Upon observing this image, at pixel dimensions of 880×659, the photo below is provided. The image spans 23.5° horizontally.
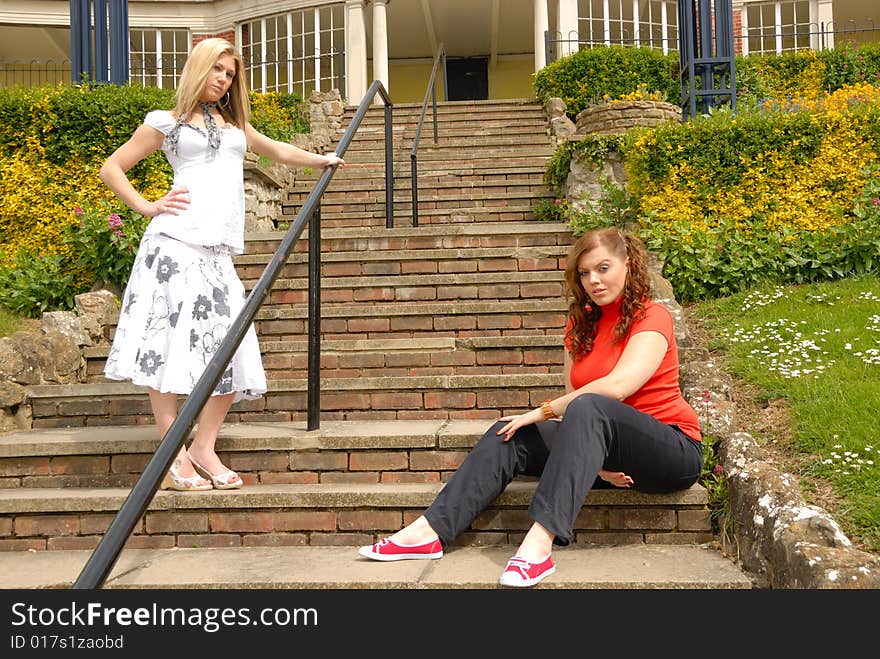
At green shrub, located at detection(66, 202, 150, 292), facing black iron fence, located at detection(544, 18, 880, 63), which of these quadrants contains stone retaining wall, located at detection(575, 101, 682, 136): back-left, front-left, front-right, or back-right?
front-right

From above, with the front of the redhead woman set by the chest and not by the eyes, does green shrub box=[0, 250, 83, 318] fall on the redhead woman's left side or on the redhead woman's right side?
on the redhead woman's right side

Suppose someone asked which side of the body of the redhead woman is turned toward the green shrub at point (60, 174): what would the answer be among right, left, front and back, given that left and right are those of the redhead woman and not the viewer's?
right

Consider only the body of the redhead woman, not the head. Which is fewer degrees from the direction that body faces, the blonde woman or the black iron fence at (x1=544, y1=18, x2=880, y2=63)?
the blonde woman

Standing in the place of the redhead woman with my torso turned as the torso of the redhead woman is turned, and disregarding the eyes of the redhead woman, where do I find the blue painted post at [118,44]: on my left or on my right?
on my right

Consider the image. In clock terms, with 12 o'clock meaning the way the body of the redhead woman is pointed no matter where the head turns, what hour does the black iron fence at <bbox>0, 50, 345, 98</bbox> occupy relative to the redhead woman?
The black iron fence is roughly at 4 o'clock from the redhead woman.

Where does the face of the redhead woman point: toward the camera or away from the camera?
toward the camera

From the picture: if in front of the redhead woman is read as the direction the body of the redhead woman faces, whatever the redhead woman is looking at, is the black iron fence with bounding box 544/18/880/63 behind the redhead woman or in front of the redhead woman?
behind

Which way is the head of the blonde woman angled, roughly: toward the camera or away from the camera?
toward the camera

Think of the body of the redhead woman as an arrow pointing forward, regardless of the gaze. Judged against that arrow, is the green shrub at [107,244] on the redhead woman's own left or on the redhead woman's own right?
on the redhead woman's own right
